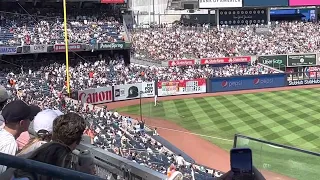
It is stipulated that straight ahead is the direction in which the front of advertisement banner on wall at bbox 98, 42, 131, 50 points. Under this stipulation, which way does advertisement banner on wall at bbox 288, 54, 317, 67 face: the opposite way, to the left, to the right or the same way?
the same way

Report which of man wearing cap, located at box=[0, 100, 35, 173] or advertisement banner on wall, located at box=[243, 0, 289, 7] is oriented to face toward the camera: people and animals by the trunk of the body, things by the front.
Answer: the advertisement banner on wall

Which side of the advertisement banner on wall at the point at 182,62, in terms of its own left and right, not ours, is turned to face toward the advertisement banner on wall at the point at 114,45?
right

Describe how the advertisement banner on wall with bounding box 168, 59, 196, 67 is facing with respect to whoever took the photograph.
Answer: facing the viewer

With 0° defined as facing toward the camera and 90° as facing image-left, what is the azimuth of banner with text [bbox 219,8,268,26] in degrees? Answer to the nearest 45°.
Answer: approximately 0°

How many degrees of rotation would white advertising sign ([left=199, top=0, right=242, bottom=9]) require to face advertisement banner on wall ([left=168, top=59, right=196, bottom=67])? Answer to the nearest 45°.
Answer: approximately 45° to its right

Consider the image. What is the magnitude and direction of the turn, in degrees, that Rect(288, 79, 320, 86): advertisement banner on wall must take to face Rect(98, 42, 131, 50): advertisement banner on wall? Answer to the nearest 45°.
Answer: approximately 90° to its right

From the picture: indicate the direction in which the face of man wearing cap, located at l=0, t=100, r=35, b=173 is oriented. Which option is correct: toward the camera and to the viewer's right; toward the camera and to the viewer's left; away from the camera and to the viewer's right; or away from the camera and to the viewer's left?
away from the camera and to the viewer's right

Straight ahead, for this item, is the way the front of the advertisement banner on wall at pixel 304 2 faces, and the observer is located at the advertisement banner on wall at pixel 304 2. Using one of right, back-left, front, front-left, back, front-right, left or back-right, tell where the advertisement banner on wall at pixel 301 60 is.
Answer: front

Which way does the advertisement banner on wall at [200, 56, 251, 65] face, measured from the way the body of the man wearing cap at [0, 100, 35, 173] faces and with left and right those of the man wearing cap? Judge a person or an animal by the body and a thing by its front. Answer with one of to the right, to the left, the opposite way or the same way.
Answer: the opposite way

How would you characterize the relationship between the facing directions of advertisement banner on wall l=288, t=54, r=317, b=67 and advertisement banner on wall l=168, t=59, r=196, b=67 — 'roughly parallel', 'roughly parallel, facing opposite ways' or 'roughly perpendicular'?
roughly parallel

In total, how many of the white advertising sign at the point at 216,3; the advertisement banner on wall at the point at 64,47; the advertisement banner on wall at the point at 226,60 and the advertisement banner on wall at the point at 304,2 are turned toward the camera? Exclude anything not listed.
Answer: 4

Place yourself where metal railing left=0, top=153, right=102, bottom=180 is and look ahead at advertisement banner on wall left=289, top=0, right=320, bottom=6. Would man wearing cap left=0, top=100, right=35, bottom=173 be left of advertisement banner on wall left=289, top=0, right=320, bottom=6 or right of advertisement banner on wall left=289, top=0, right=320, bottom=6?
left

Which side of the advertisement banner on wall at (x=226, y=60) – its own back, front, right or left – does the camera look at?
front

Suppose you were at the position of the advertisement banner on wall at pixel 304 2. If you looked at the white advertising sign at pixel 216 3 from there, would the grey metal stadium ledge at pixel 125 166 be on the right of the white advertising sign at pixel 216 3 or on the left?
left

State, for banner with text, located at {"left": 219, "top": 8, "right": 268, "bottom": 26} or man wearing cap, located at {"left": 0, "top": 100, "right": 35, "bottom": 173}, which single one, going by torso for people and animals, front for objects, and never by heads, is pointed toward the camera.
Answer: the banner with text

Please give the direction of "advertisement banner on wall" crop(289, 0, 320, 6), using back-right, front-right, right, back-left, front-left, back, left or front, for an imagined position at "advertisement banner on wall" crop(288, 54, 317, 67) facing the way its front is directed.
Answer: back

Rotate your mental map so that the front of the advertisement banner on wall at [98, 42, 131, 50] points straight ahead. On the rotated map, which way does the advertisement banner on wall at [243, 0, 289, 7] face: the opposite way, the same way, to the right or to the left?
the same way

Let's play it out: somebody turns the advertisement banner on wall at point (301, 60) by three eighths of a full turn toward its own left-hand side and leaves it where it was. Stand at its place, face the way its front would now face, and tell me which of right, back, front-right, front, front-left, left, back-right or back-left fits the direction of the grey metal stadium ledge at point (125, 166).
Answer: back-right

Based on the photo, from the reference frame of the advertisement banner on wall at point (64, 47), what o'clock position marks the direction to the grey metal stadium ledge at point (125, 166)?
The grey metal stadium ledge is roughly at 12 o'clock from the advertisement banner on wall.

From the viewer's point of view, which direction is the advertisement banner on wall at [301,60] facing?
toward the camera

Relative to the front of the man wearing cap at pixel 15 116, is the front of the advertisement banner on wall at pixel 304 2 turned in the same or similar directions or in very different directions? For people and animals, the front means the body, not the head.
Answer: very different directions

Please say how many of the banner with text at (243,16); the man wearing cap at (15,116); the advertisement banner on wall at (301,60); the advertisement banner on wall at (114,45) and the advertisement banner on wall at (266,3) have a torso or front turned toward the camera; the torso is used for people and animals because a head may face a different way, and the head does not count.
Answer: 4
